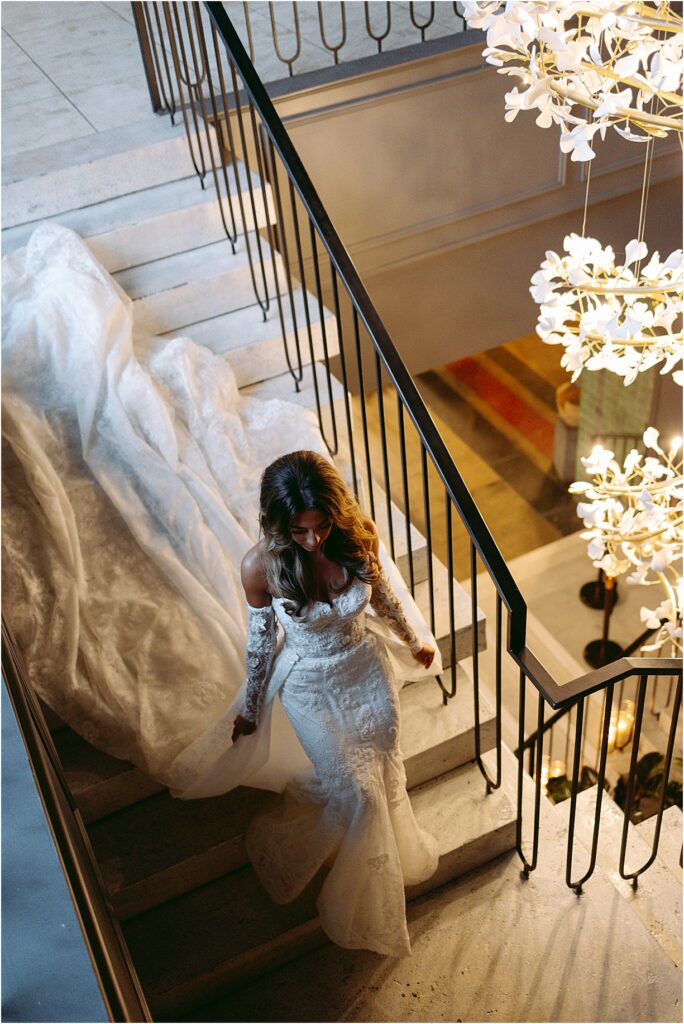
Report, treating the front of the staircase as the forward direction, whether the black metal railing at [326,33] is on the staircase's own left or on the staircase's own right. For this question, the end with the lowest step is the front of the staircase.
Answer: on the staircase's own left

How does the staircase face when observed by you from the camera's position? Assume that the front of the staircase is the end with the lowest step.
facing the viewer and to the right of the viewer

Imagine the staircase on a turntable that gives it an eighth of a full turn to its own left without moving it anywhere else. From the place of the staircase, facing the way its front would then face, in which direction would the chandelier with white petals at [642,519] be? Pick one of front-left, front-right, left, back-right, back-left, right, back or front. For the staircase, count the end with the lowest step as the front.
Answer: front
